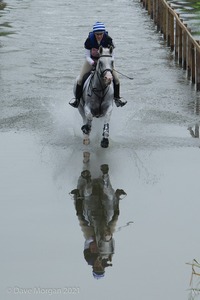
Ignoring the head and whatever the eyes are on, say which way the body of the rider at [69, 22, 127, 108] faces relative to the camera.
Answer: toward the camera

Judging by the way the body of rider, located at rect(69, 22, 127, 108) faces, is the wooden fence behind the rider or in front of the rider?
behind
